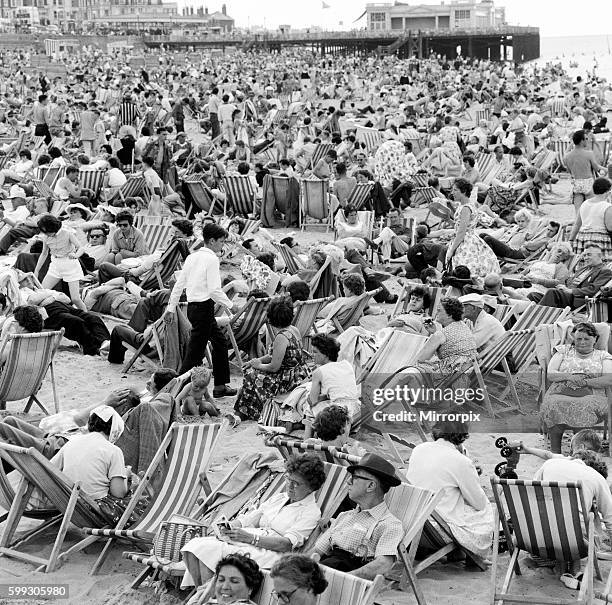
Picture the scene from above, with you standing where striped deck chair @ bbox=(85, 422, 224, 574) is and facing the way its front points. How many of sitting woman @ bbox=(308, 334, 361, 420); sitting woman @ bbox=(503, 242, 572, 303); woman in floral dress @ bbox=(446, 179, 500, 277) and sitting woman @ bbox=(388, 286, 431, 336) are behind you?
4

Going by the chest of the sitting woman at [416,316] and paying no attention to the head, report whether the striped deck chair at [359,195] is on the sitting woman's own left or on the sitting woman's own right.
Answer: on the sitting woman's own right

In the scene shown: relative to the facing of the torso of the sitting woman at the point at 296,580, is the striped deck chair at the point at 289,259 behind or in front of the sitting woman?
behind

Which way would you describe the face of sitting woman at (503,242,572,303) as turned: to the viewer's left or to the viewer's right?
to the viewer's left

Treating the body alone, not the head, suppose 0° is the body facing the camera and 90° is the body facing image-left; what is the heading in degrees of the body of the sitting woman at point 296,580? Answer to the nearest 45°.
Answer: approximately 45°

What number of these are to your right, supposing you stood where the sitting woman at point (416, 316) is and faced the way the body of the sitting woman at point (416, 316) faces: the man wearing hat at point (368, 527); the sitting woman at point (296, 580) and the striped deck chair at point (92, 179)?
1

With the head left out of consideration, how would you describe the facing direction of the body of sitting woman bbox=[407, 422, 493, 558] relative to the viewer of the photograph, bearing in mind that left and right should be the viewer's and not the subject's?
facing away from the viewer and to the right of the viewer
